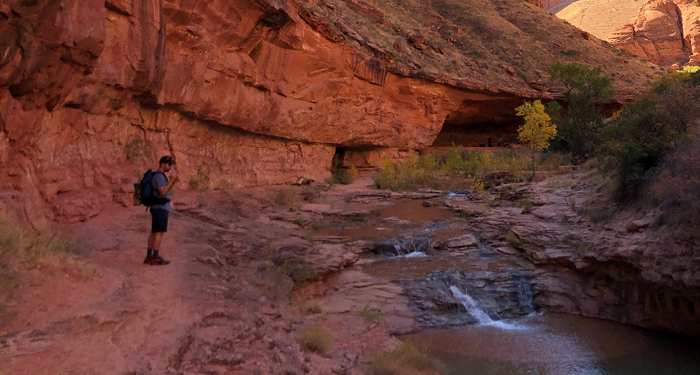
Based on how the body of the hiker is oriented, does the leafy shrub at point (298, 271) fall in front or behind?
in front

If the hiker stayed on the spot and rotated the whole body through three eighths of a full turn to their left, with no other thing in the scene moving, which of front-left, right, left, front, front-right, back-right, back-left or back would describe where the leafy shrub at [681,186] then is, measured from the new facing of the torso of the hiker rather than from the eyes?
back-right

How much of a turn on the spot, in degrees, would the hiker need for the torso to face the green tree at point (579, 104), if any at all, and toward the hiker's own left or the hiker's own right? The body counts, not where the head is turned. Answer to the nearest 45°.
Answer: approximately 45° to the hiker's own left

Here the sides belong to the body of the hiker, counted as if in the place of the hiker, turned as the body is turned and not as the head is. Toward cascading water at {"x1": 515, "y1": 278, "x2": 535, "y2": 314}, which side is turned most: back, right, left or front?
front

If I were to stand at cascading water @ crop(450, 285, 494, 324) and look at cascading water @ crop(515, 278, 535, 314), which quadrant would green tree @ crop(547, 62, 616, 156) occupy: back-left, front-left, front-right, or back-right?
front-left

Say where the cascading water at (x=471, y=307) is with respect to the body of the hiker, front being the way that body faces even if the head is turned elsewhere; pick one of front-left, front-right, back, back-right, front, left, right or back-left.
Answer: front

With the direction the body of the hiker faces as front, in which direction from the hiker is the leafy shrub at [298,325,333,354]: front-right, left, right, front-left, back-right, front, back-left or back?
front-right

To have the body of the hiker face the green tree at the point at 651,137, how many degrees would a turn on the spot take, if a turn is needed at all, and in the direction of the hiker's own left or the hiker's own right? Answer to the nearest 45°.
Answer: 0° — they already face it

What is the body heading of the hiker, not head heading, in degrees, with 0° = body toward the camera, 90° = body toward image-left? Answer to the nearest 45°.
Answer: approximately 270°
